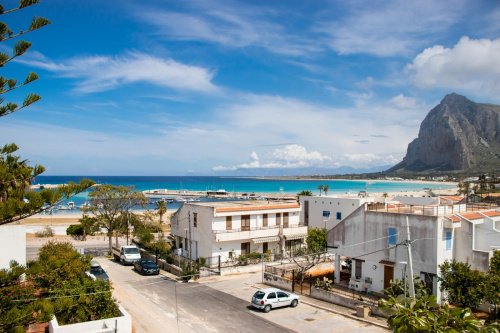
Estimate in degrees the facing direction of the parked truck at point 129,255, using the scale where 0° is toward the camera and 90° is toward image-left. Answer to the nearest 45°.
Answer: approximately 315°

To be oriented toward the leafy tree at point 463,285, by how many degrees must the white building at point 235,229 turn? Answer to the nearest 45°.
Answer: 0° — it already faces it

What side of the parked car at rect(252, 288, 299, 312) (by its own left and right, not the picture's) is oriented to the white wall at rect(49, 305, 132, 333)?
back

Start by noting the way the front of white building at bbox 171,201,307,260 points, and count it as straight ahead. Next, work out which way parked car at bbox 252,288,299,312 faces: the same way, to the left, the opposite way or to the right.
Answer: to the left

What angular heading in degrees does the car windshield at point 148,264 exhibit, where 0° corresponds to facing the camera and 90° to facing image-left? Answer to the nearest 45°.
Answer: approximately 315°

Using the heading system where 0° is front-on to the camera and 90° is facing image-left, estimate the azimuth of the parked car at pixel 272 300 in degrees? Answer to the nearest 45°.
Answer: approximately 225°
